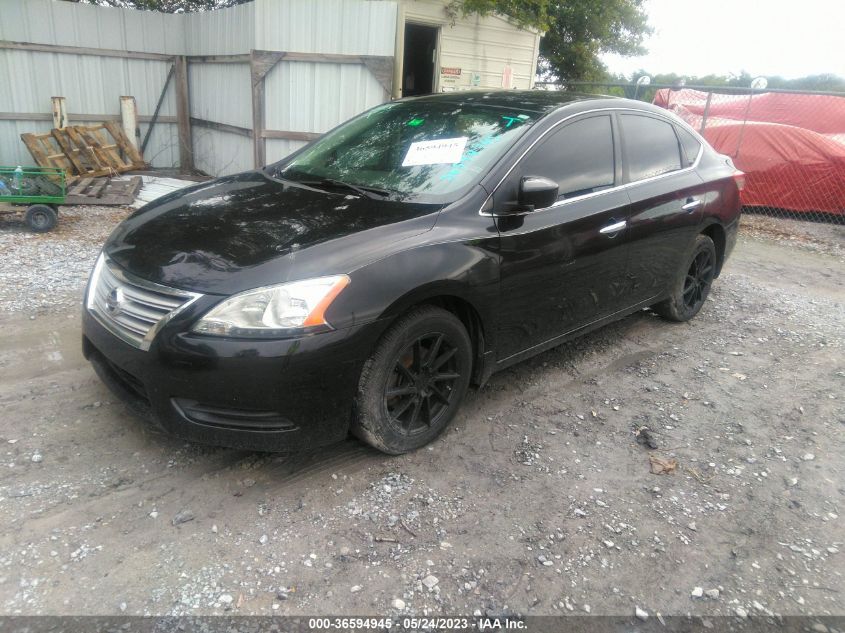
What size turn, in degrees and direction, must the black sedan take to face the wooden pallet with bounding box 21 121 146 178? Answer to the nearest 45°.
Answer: approximately 90° to its right

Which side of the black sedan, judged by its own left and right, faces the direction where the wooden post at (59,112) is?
right

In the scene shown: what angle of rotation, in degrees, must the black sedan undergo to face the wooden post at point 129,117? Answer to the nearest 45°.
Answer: approximately 90° to its right

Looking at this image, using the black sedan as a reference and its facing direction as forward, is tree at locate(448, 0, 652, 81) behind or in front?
behind

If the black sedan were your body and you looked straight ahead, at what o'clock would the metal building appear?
The metal building is roughly at 4 o'clock from the black sedan.

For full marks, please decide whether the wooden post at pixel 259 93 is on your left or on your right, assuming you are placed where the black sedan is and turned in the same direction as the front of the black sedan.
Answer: on your right

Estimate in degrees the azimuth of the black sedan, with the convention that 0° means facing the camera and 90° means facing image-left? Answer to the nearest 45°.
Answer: approximately 45°

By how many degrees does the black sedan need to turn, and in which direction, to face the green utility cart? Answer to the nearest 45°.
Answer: approximately 90° to its right

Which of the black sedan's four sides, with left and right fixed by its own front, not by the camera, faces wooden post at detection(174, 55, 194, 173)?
right

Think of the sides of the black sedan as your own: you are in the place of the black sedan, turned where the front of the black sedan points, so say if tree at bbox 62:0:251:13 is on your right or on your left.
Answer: on your right

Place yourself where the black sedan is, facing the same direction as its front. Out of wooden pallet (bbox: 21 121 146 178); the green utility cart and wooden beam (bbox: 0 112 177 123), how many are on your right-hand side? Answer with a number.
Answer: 3

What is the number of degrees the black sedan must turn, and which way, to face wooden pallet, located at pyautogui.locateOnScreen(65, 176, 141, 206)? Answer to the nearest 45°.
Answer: approximately 90° to its right

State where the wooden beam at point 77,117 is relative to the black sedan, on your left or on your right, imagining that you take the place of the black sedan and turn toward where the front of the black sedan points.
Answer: on your right
